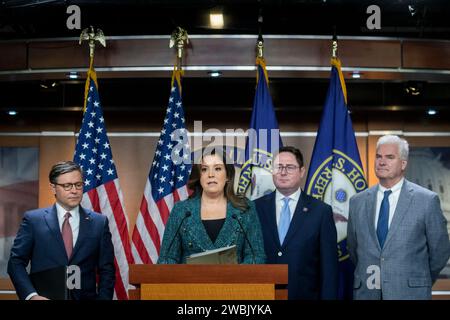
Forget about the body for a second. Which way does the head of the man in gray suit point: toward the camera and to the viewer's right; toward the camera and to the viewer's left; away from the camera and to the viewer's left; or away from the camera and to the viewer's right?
toward the camera and to the viewer's left

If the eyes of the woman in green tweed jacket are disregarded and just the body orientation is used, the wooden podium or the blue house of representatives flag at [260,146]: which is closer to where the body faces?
the wooden podium

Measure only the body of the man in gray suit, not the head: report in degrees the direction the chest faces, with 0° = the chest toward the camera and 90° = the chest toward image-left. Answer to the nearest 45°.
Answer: approximately 45°

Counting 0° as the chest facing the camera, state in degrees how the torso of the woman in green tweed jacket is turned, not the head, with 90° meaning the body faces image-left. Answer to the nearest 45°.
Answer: approximately 0°

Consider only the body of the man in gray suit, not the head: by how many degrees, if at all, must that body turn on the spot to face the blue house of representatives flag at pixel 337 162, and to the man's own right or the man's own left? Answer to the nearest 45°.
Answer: approximately 90° to the man's own right

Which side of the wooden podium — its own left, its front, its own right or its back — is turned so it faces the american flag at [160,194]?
back

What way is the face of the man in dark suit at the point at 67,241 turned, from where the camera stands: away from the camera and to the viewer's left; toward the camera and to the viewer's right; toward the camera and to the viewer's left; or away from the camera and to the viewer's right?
toward the camera and to the viewer's right

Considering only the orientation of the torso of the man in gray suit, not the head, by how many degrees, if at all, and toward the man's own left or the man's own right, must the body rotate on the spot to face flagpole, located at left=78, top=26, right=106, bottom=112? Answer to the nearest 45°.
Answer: approximately 45° to the man's own right

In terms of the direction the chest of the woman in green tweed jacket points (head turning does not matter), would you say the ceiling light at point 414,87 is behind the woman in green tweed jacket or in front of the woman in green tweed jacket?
behind

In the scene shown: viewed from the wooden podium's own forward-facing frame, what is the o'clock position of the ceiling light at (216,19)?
The ceiling light is roughly at 6 o'clock from the wooden podium.

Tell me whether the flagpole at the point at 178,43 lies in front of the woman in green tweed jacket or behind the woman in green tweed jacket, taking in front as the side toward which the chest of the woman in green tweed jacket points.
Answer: behind

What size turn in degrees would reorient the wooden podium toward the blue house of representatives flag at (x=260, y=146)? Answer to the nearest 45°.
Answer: approximately 180°

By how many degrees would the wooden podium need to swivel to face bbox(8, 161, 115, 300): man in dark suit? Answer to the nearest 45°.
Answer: approximately 135° to its right
